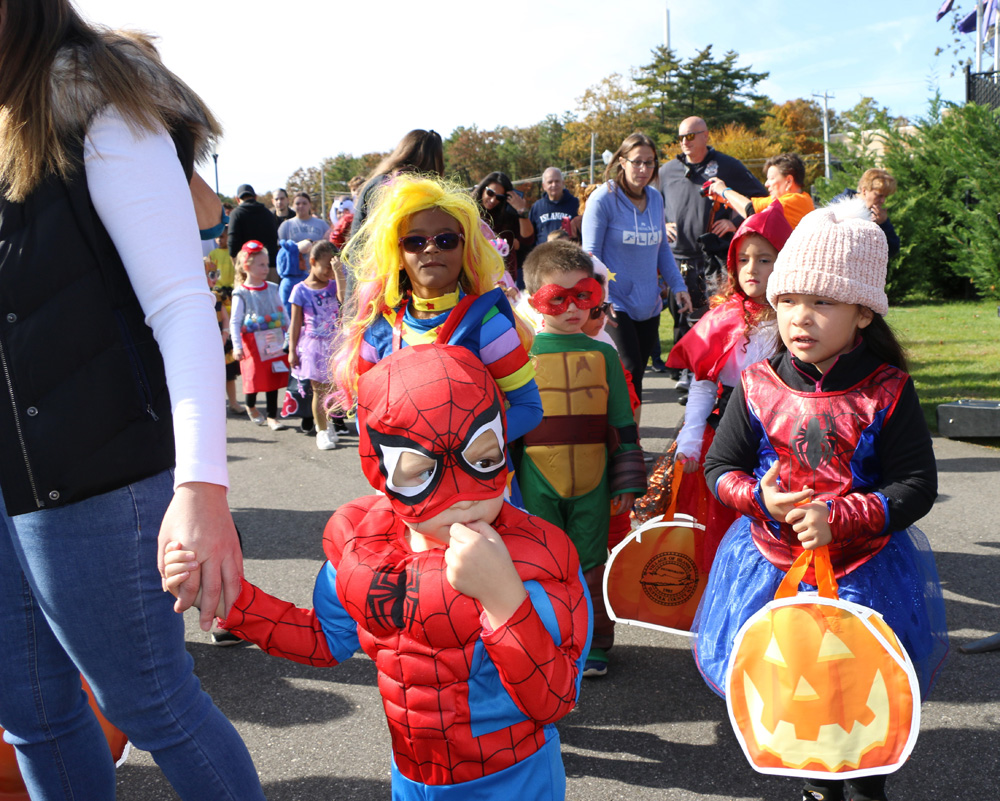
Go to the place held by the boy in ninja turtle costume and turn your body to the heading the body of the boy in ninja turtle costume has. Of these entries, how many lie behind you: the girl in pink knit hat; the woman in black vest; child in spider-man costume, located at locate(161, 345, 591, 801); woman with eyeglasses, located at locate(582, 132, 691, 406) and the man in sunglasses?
2

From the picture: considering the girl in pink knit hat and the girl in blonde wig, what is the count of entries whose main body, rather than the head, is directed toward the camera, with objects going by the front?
2

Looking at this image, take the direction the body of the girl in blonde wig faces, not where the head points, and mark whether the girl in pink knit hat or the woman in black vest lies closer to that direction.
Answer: the woman in black vest

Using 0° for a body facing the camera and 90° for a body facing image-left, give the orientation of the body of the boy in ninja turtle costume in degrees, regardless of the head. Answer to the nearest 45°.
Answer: approximately 0°

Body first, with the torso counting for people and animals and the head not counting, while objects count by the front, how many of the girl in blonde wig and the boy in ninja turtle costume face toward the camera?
2

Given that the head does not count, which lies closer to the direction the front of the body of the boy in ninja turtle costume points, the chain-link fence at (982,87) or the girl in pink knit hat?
the girl in pink knit hat

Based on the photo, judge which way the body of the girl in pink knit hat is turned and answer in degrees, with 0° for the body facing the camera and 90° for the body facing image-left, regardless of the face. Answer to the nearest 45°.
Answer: approximately 0°
